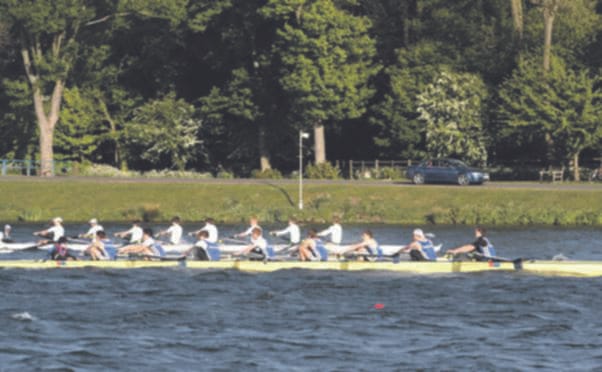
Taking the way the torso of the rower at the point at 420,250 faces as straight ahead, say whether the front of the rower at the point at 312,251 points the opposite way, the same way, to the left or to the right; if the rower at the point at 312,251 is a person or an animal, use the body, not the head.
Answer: the same way

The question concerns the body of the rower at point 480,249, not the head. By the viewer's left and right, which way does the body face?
facing to the left of the viewer

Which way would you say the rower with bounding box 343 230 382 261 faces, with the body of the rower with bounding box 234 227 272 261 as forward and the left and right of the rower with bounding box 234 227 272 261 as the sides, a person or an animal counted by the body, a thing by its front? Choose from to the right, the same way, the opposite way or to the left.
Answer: the same way

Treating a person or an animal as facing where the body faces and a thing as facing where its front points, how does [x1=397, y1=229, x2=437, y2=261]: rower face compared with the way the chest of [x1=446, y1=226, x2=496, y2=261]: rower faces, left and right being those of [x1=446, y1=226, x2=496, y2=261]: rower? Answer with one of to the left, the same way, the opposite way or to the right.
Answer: the same way

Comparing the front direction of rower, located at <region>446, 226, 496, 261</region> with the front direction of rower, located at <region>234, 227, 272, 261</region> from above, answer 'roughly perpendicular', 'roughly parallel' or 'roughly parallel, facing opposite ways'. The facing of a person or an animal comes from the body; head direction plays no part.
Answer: roughly parallel

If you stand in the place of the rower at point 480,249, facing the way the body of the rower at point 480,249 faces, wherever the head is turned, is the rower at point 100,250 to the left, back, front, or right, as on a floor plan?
front
